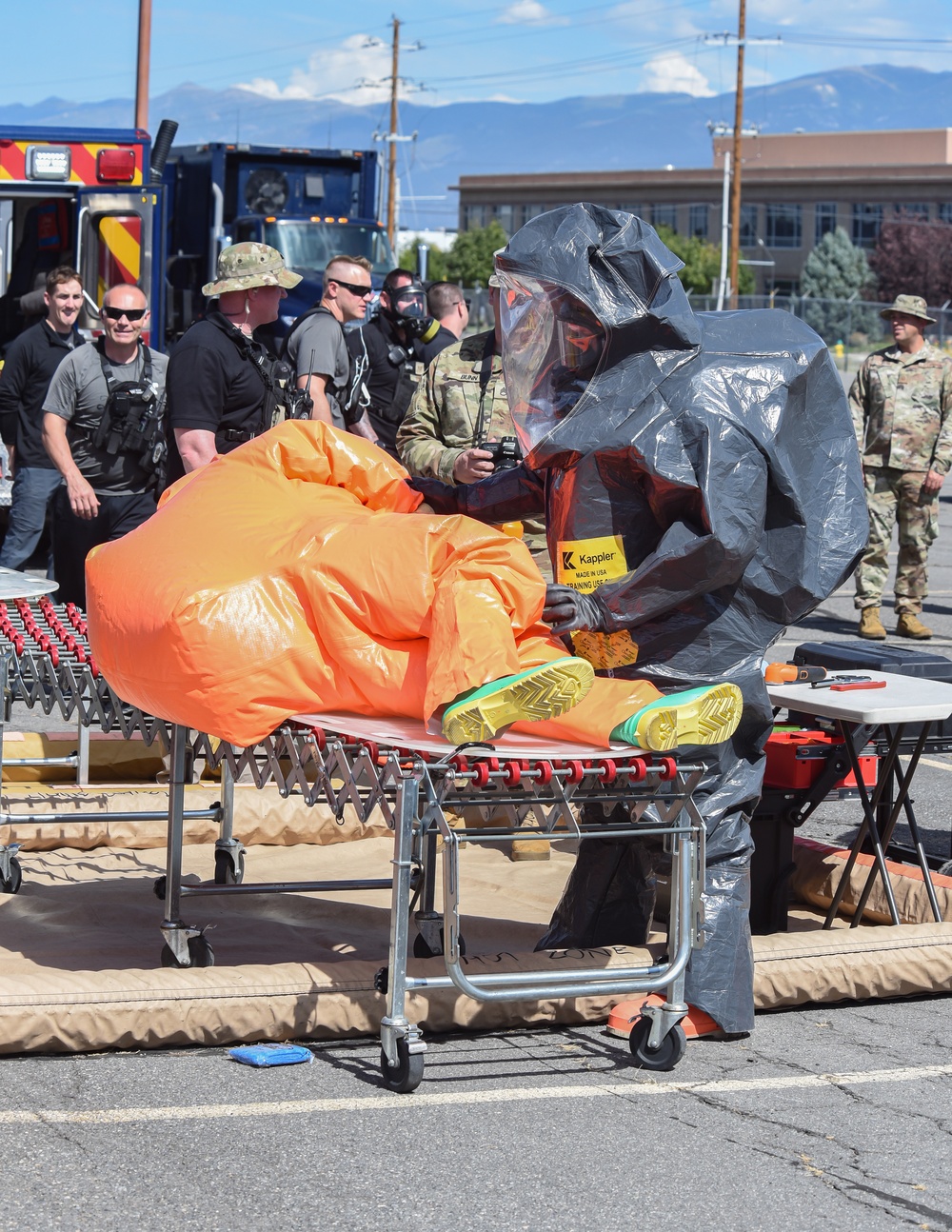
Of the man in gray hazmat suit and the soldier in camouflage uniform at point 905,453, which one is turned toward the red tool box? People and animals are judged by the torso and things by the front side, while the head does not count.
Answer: the soldier in camouflage uniform

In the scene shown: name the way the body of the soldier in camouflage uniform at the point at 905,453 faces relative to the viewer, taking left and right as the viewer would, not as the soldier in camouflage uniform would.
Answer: facing the viewer

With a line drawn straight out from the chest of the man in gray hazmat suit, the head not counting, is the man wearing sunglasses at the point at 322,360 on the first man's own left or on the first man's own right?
on the first man's own right

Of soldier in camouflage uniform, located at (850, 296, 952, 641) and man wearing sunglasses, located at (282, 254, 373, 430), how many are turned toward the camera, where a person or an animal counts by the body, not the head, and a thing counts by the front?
1

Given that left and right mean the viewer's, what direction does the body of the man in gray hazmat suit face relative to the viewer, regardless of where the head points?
facing the viewer and to the left of the viewer

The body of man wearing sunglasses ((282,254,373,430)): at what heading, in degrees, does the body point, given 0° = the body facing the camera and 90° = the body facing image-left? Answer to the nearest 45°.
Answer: approximately 270°

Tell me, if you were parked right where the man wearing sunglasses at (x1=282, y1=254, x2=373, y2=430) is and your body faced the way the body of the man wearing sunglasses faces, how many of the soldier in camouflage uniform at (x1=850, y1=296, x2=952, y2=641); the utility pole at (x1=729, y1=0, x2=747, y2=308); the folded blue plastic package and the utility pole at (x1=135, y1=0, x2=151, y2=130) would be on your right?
1

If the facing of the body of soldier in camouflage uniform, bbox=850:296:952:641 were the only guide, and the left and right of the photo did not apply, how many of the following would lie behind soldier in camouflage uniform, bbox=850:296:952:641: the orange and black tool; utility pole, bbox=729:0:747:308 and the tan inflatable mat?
1

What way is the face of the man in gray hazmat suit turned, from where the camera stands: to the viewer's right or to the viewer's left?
to the viewer's left

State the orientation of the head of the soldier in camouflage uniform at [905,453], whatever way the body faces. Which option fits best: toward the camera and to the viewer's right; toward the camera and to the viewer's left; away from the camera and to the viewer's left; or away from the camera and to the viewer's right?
toward the camera and to the viewer's left

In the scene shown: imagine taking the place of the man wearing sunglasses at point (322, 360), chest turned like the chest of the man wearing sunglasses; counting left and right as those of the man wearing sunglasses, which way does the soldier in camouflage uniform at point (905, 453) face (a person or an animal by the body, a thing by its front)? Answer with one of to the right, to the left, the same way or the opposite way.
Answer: to the right
